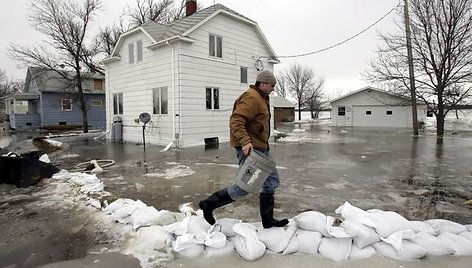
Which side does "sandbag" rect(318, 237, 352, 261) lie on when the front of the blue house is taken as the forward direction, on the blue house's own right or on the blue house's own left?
on the blue house's own left

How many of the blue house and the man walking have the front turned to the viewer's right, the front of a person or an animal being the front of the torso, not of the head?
1

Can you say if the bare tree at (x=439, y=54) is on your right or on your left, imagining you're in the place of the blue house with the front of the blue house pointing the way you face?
on your left

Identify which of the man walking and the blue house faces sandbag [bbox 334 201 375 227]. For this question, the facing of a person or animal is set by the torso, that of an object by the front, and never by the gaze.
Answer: the man walking

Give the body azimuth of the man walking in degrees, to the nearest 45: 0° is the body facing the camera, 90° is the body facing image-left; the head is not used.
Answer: approximately 270°

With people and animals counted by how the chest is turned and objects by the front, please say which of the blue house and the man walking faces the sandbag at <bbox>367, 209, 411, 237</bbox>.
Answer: the man walking

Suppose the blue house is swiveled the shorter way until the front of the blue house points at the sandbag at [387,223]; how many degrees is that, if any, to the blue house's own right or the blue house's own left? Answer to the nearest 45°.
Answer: approximately 90° to the blue house's own left

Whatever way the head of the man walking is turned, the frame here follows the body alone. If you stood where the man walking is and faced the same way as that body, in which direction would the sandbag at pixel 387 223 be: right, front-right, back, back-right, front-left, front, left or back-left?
front

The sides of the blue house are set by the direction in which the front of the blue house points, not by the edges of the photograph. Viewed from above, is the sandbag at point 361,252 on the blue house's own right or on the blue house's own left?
on the blue house's own left

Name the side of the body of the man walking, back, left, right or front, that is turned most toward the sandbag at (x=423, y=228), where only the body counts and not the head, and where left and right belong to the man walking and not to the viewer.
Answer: front

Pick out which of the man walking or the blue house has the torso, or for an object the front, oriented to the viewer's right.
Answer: the man walking

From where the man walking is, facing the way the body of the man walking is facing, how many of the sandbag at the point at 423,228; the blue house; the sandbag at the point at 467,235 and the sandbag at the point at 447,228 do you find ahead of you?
3

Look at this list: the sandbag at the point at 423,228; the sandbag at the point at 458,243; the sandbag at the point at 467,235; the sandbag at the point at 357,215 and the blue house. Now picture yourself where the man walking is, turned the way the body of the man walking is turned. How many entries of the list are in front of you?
4

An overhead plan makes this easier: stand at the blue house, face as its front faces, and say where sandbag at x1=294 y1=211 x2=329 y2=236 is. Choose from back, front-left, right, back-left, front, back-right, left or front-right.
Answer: left
